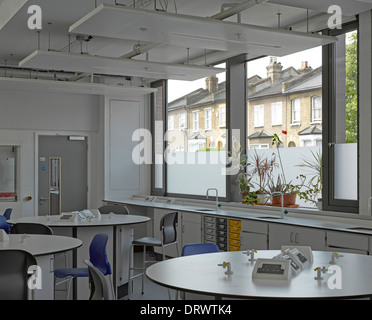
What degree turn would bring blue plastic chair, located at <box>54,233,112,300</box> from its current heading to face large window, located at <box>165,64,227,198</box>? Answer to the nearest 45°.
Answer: approximately 135° to its right

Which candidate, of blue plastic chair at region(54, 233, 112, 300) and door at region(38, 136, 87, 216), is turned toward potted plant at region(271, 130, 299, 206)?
the door

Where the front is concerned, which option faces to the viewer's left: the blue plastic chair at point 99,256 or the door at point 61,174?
the blue plastic chair

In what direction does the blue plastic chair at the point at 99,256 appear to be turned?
to the viewer's left

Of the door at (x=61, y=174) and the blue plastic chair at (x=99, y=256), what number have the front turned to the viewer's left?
1

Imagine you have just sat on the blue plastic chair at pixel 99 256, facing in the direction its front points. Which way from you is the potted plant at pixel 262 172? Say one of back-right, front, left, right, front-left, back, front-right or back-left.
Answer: back-right

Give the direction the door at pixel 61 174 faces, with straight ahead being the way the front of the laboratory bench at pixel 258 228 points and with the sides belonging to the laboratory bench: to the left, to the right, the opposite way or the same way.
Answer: to the left

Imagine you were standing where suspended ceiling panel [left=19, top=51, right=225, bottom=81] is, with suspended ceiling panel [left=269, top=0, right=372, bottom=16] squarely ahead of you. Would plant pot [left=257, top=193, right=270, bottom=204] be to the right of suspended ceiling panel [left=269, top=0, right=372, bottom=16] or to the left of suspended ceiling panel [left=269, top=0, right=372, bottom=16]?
left

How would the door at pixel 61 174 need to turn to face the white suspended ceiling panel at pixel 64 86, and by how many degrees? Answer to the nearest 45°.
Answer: approximately 45° to its right

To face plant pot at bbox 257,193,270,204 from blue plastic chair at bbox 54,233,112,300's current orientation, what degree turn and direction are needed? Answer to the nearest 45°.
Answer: approximately 135° to its right
